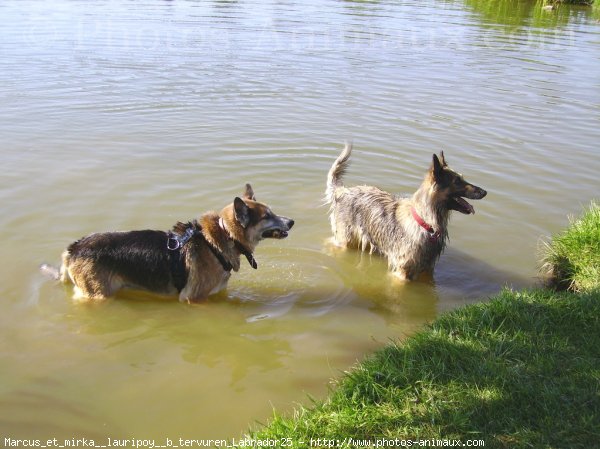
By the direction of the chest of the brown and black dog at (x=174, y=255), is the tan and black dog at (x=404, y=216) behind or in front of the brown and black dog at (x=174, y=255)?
in front

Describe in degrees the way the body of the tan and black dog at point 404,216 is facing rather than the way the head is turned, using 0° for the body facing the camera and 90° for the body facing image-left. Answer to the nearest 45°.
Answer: approximately 315°

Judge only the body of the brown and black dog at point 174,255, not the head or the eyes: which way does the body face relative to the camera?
to the viewer's right

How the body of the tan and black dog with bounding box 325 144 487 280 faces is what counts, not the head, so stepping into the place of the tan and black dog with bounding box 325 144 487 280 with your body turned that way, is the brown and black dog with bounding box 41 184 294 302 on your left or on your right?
on your right
